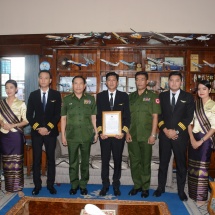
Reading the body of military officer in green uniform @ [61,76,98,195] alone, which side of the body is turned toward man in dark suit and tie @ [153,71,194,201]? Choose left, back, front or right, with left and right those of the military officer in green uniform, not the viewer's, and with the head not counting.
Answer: left

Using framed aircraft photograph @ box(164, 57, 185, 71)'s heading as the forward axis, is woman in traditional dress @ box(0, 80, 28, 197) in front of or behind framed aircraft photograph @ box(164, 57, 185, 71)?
in front

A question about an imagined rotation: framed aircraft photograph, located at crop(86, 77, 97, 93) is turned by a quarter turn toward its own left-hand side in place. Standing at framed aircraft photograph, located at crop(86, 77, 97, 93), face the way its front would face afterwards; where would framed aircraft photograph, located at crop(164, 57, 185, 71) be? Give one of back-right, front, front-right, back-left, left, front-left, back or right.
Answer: front

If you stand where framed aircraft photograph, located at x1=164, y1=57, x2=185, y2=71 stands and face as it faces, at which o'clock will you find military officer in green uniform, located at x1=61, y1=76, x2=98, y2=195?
The military officer in green uniform is roughly at 1 o'clock from the framed aircraft photograph.

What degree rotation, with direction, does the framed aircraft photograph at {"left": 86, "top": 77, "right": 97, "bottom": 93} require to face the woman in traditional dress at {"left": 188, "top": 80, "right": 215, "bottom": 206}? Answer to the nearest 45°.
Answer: approximately 45° to its left

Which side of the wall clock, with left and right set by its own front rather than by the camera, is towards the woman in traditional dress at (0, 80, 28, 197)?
front
